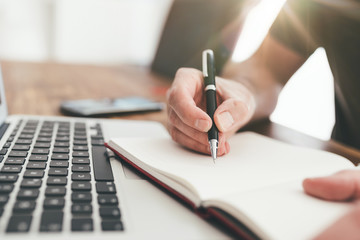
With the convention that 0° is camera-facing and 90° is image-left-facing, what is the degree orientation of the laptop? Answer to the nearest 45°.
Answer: approximately 270°
